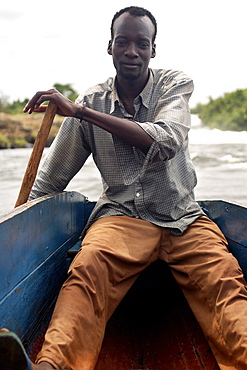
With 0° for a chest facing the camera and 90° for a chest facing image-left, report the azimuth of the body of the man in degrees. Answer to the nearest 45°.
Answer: approximately 0°
